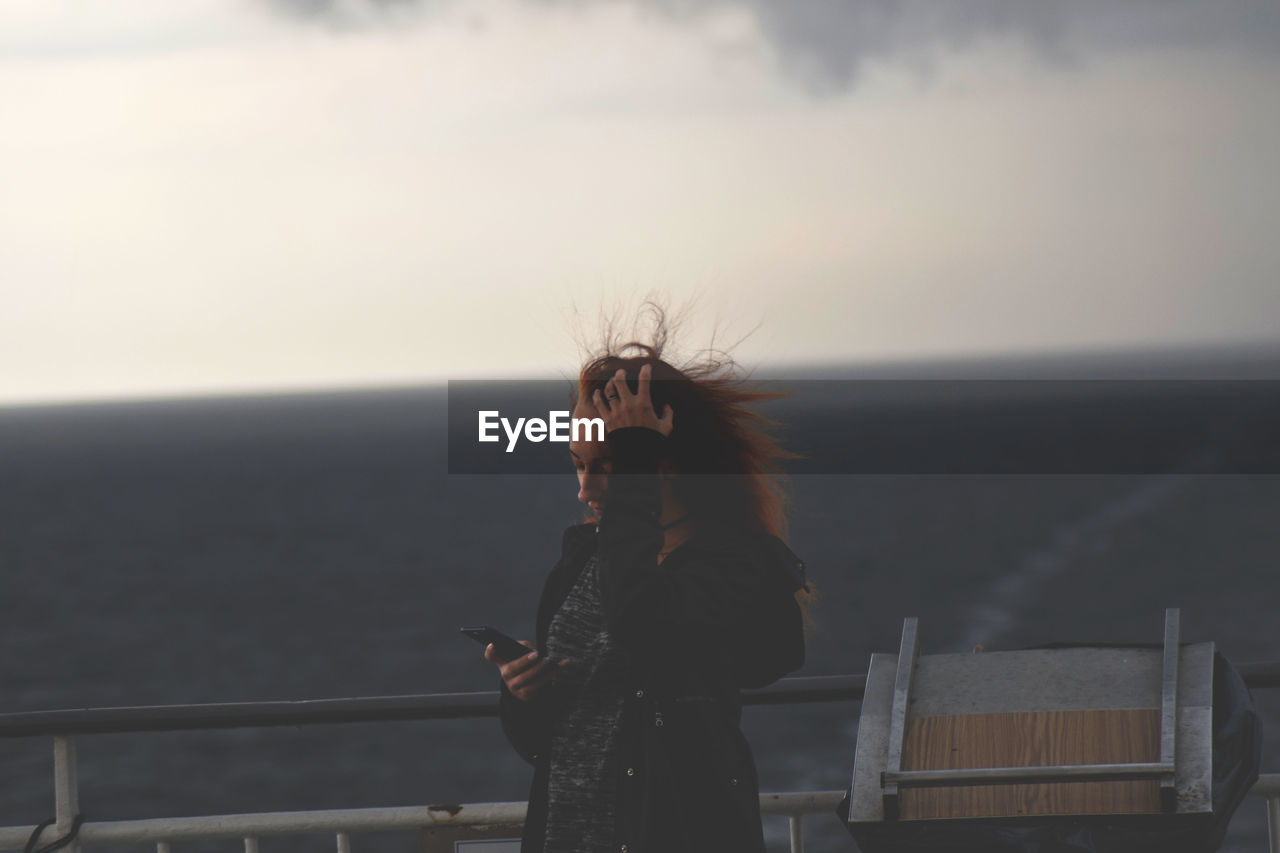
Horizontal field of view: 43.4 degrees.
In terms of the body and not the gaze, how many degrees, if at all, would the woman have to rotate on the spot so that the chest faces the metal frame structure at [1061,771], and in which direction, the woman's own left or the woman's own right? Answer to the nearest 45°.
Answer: approximately 135° to the woman's own left

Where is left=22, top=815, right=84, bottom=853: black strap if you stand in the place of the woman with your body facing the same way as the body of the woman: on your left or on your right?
on your right

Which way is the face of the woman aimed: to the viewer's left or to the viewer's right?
to the viewer's left
